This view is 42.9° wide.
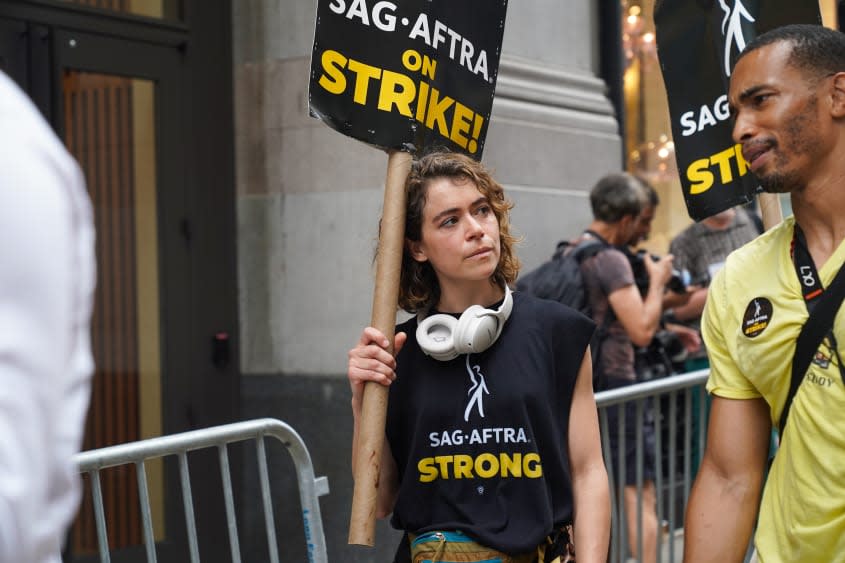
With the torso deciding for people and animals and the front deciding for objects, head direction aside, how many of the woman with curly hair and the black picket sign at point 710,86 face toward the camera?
2

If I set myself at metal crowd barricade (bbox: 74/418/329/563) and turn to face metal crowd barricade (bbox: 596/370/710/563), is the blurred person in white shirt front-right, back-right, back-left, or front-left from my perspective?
back-right

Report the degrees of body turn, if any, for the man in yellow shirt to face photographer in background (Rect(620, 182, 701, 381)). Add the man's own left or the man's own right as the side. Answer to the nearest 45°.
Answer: approximately 135° to the man's own right

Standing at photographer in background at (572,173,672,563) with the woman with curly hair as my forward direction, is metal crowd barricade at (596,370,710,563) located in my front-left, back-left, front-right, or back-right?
front-left

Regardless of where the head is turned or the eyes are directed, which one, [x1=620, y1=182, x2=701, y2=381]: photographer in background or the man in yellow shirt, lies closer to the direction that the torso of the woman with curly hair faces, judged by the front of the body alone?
the man in yellow shirt

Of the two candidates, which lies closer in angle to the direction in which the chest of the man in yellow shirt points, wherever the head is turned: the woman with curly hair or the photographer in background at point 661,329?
the woman with curly hair

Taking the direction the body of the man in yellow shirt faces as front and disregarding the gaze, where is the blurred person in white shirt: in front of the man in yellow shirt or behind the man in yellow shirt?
in front

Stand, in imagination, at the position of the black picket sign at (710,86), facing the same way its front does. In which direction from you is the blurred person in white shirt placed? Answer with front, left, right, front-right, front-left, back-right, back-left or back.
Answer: front

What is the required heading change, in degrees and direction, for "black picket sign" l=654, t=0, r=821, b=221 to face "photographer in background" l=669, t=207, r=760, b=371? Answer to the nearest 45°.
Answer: approximately 180°

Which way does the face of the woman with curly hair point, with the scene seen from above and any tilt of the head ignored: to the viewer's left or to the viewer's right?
to the viewer's right

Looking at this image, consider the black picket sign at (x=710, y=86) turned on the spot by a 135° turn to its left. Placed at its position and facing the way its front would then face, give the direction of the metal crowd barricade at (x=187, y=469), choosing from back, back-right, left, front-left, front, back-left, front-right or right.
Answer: back

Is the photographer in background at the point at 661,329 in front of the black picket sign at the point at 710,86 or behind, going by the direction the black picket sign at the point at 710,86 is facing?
behind

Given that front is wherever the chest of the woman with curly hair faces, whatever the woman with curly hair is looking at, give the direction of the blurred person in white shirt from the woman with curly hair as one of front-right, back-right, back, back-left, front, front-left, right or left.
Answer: front

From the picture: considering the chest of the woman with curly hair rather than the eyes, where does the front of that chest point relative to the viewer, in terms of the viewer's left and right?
facing the viewer

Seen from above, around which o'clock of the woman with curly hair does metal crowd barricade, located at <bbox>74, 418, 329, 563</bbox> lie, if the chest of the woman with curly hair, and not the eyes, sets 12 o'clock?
The metal crowd barricade is roughly at 4 o'clock from the woman with curly hair.

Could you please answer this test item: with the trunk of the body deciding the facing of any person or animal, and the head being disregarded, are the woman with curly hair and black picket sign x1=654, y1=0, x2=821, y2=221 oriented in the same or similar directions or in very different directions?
same or similar directions

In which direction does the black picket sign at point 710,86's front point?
toward the camera

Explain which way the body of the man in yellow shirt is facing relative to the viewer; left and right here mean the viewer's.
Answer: facing the viewer and to the left of the viewer
